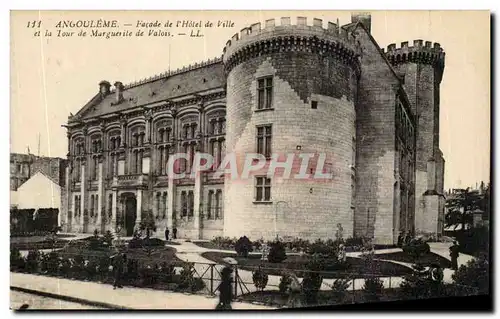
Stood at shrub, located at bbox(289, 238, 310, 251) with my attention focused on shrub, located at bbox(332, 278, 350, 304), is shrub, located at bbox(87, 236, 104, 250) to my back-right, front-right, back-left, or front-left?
back-right

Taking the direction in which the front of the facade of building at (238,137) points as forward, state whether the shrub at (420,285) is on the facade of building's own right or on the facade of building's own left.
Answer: on the facade of building's own left

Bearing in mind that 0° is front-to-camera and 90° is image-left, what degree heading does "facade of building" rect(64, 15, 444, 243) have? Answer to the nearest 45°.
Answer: approximately 45°
